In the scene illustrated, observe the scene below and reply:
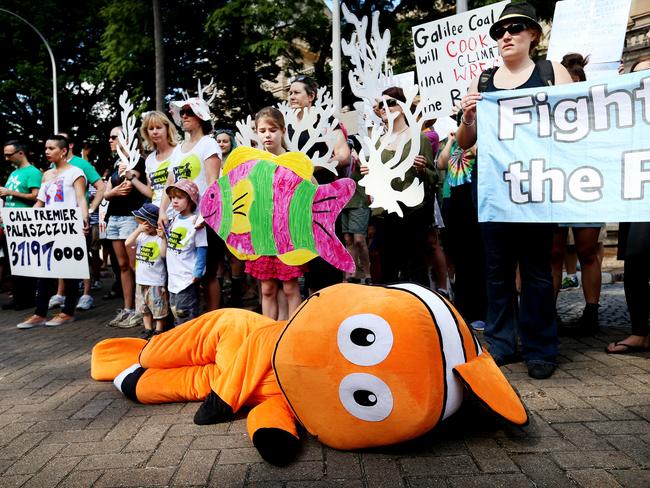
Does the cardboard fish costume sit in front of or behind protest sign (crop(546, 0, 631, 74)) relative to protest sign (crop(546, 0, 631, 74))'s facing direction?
in front

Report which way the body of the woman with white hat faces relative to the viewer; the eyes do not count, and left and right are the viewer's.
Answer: facing the viewer and to the left of the viewer

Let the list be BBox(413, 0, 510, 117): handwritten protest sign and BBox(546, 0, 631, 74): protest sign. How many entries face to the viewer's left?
0

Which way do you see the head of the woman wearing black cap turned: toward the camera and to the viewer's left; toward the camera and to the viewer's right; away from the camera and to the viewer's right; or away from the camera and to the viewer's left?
toward the camera and to the viewer's left

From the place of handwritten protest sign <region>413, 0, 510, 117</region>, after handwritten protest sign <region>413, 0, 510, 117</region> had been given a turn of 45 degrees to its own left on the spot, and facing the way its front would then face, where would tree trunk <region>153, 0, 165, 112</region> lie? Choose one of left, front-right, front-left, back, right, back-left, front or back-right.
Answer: back

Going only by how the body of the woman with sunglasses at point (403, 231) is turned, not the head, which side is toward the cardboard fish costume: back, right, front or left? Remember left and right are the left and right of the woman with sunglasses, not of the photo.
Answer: front

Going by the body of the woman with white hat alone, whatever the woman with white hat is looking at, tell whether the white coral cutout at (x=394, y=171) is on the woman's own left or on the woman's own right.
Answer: on the woman's own left

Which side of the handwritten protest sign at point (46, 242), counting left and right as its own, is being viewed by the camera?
front

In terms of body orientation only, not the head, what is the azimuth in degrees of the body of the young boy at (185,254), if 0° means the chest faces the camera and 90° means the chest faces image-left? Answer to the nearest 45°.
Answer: approximately 45°

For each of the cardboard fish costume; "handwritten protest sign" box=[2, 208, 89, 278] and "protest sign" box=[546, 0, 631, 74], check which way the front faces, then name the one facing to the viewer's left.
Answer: the cardboard fish costume
